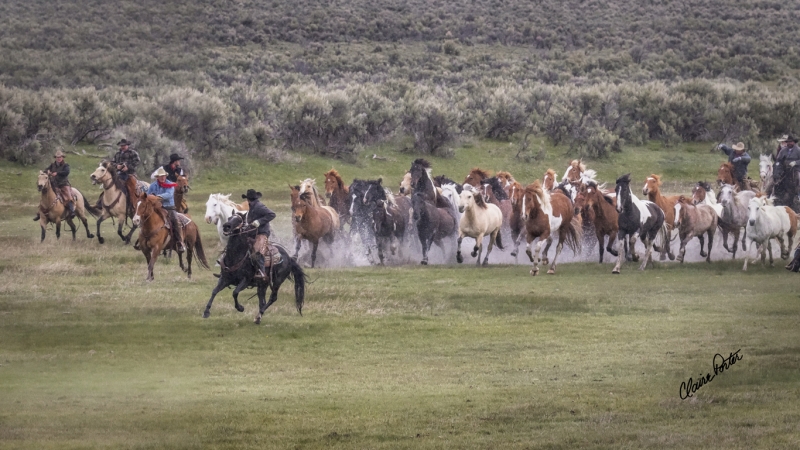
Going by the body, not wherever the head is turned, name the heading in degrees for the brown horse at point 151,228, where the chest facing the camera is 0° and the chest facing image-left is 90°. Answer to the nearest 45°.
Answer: approximately 45°

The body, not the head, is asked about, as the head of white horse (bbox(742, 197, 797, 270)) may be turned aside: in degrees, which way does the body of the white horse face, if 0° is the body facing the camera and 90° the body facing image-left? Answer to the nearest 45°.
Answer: approximately 45°

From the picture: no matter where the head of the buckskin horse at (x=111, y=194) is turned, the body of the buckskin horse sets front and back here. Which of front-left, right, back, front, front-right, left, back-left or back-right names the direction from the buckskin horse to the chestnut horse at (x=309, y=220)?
left

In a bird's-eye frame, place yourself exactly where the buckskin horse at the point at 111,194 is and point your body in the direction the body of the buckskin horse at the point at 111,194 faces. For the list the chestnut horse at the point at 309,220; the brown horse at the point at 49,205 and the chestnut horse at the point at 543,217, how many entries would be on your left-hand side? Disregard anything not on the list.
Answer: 2

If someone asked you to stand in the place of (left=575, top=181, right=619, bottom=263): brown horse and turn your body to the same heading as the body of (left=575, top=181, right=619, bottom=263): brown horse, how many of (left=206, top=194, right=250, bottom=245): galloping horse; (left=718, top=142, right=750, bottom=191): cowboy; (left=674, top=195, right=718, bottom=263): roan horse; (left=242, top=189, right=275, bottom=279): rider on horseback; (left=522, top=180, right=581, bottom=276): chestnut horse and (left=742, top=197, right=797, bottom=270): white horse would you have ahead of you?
3

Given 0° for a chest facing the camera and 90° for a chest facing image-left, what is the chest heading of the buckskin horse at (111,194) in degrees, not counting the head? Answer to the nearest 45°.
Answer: approximately 45°

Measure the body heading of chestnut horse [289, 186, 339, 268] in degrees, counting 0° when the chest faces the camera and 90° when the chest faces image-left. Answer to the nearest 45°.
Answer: approximately 45°

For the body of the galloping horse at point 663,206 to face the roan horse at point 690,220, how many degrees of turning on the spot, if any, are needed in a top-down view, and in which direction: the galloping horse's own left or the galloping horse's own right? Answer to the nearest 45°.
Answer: approximately 135° to the galloping horse's own left

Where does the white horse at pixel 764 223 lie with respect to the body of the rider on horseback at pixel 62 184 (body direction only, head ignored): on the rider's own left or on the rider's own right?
on the rider's own left

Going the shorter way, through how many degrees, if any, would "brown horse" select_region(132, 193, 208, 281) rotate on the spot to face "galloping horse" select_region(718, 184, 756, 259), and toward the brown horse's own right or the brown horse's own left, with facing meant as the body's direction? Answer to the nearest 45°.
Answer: approximately 135° to the brown horse's own left

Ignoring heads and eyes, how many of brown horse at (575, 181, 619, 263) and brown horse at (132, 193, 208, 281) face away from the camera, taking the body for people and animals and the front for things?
0
